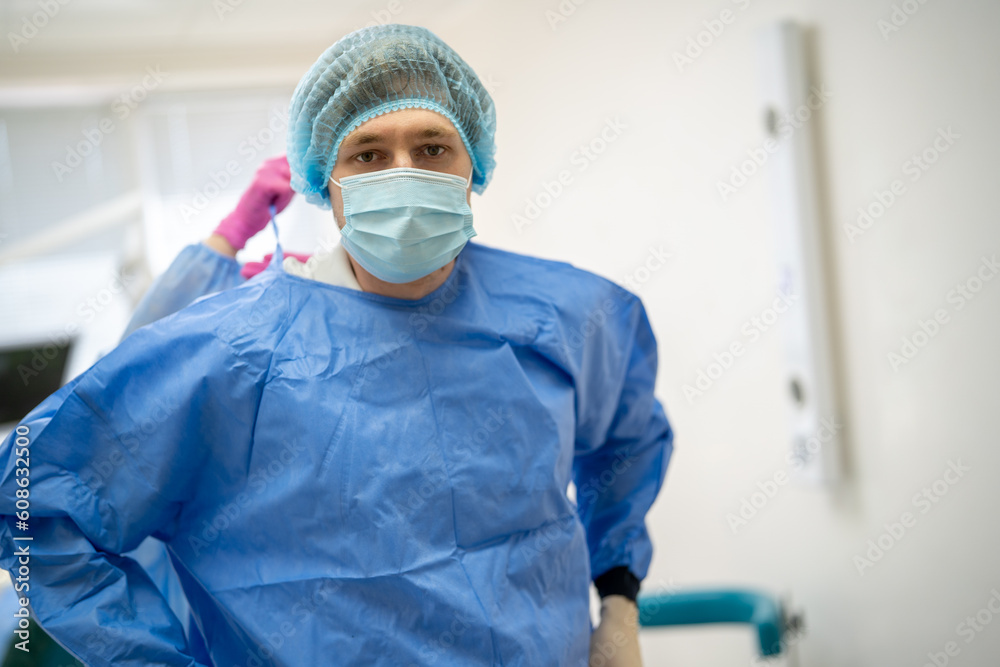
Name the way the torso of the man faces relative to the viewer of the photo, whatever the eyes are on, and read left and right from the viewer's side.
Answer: facing the viewer

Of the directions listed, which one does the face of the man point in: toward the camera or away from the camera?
toward the camera
